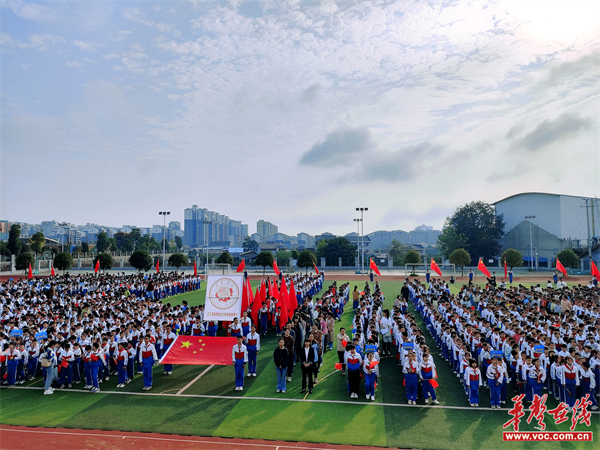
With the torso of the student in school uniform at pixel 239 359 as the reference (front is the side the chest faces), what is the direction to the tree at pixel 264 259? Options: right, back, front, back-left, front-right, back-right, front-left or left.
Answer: back

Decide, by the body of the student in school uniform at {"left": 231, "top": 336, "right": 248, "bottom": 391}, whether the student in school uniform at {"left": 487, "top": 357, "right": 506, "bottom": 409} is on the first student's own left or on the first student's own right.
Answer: on the first student's own left

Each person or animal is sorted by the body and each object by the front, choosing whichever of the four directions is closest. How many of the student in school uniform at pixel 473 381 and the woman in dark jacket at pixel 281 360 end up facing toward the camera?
2

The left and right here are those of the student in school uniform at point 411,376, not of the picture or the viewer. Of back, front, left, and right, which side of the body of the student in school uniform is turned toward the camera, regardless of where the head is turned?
front

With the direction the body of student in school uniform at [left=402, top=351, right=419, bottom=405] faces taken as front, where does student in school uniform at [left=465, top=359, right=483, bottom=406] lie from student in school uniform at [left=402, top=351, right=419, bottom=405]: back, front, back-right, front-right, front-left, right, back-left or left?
left

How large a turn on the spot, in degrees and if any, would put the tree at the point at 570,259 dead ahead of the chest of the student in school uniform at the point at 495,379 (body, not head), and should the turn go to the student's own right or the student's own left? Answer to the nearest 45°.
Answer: approximately 180°

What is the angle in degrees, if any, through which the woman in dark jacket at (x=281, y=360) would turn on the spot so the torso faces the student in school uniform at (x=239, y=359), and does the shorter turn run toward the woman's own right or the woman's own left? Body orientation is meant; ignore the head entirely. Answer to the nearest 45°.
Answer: approximately 90° to the woman's own right

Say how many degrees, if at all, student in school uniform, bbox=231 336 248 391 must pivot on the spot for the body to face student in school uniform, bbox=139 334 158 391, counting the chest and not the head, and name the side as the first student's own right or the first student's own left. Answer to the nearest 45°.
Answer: approximately 90° to the first student's own right

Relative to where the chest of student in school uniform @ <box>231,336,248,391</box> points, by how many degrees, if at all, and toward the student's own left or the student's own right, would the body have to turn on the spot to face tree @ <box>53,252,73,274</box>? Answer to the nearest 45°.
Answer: approximately 135° to the student's own right

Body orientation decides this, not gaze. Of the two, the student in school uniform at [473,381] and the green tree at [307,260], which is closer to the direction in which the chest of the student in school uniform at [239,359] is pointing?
the student in school uniform

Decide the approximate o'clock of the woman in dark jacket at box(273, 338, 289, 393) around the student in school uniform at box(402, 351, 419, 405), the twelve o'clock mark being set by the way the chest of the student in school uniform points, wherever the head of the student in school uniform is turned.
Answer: The woman in dark jacket is roughly at 3 o'clock from the student in school uniform.

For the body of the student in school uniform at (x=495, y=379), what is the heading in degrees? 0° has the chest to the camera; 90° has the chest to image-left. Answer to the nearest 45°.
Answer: approximately 0°
